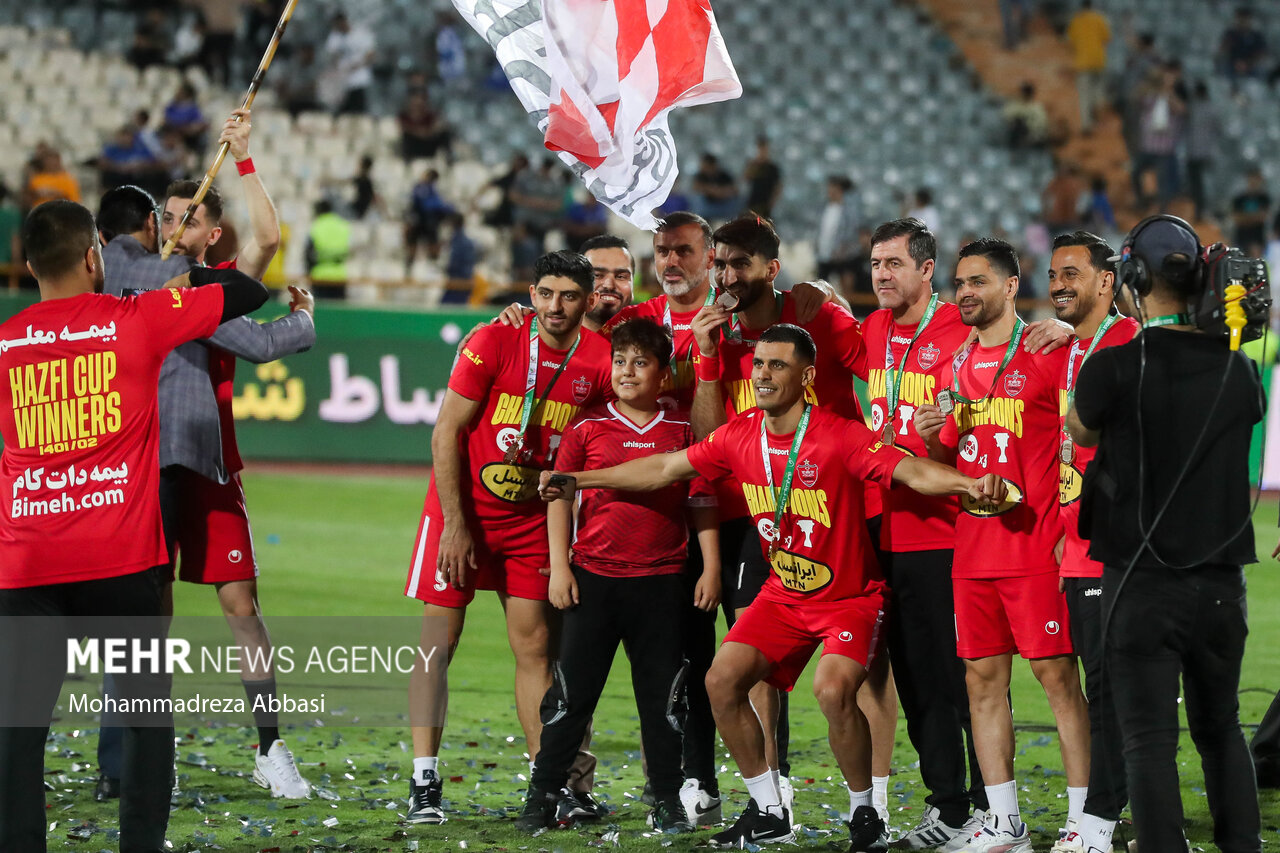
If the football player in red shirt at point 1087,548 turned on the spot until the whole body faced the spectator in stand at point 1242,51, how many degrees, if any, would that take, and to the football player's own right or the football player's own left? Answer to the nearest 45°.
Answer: approximately 135° to the football player's own right

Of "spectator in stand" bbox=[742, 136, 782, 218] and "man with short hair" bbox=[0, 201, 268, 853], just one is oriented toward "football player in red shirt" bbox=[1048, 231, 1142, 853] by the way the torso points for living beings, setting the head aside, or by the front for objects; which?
the spectator in stand

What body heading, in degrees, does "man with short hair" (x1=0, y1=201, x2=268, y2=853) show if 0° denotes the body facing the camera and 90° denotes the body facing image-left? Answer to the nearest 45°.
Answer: approximately 180°

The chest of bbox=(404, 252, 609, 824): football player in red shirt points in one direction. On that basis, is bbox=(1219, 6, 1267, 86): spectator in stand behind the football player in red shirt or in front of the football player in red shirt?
behind

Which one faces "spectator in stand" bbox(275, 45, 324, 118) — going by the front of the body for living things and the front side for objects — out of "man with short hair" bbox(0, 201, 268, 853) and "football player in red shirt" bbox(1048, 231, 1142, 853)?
the man with short hair
